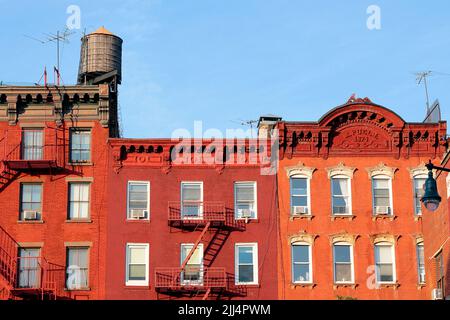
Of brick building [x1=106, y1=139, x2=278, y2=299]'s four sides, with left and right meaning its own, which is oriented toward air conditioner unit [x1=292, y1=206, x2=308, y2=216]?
left

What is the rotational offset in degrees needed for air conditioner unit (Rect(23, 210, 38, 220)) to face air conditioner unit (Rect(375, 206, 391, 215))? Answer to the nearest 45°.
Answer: approximately 90° to its left

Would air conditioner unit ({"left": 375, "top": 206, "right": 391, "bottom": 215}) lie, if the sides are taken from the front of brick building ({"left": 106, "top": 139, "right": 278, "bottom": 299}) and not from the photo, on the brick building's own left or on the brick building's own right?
on the brick building's own left

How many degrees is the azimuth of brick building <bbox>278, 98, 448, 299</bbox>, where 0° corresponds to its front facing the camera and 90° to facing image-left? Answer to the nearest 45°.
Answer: approximately 0°

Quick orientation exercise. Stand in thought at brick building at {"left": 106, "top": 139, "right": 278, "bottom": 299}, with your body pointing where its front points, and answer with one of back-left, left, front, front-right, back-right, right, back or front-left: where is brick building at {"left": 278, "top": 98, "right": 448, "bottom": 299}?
left

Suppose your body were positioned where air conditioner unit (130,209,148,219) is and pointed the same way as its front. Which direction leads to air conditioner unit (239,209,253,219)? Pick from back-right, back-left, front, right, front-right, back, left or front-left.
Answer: left

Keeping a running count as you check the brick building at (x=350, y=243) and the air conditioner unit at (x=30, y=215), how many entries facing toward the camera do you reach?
2
